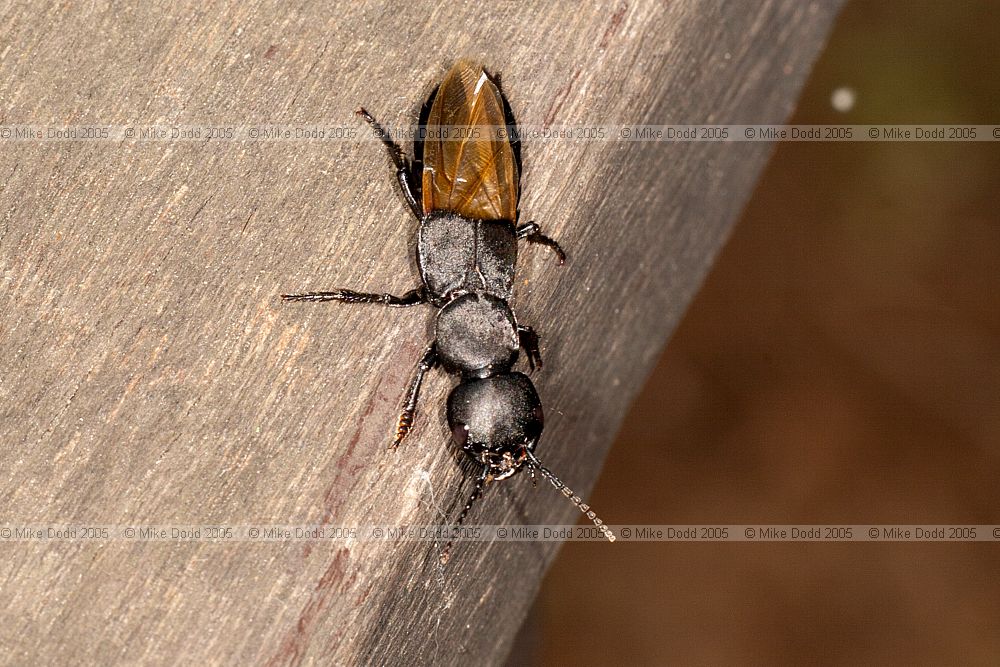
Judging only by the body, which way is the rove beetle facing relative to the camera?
toward the camera
